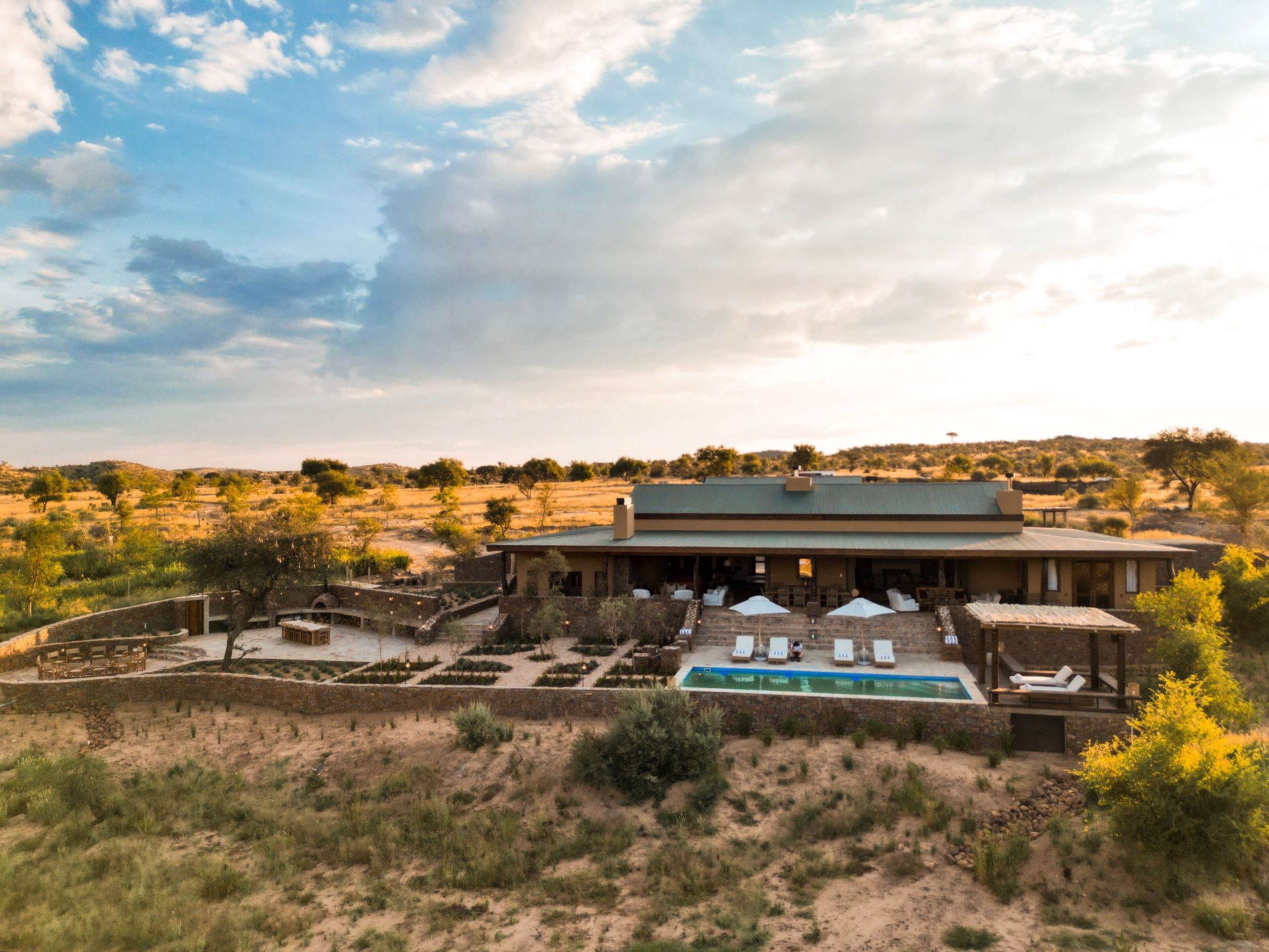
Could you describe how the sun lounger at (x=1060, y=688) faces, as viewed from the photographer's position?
facing to the left of the viewer

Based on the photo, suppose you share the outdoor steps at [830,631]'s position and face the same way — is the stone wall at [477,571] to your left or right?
on your right

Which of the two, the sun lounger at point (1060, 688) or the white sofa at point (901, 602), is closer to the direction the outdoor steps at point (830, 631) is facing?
the sun lounger

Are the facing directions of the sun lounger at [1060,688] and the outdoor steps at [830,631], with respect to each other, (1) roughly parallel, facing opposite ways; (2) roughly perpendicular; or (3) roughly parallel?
roughly perpendicular

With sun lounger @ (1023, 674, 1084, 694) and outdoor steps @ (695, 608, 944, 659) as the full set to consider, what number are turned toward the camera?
1

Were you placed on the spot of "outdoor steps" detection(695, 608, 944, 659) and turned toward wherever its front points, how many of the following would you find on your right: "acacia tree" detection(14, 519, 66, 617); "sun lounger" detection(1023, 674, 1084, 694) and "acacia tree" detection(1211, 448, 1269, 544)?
1

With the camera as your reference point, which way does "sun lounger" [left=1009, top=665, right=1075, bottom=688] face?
facing to the left of the viewer

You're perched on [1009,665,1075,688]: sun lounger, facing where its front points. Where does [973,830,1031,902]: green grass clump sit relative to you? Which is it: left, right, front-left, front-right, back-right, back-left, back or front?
left

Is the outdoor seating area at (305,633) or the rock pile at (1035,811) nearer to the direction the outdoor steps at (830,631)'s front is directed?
the rock pile

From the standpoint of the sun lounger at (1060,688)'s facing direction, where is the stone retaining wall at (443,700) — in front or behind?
in front

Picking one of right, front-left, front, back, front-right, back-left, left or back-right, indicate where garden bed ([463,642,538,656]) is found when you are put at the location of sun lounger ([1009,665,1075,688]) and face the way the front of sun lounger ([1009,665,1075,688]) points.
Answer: front

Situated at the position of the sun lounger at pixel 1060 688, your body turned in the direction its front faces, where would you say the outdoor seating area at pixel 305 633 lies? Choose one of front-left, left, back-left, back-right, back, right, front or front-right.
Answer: front

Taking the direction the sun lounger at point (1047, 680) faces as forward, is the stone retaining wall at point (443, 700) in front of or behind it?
in front

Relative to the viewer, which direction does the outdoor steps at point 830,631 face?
toward the camera

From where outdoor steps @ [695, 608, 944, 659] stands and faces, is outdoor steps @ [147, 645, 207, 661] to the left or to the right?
on its right

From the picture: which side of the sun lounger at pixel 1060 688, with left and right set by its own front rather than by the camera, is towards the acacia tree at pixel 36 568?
front

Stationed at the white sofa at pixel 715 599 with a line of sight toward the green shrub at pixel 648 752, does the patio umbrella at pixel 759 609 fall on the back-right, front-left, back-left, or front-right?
front-left

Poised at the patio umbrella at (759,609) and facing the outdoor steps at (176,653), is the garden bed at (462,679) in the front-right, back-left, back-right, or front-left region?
front-left

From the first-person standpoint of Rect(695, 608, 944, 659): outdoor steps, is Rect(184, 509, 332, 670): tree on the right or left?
on its right
